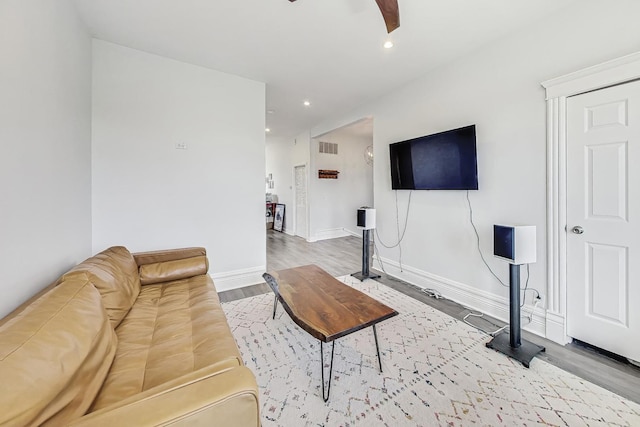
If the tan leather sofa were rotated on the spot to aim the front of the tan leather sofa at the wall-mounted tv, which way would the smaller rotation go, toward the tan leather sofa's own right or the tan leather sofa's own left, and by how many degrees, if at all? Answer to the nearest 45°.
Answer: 0° — it already faces it

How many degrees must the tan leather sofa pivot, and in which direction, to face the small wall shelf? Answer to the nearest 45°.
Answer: approximately 45° to its left

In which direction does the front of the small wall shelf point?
toward the camera

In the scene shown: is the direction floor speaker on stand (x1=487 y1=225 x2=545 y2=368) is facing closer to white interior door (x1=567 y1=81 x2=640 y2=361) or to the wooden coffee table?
the wooden coffee table

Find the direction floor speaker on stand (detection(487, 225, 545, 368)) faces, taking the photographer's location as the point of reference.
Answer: facing the viewer and to the left of the viewer

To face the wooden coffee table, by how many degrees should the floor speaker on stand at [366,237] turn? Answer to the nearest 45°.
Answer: approximately 45° to its left

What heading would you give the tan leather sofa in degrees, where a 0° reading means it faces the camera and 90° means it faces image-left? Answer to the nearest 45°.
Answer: approximately 270°

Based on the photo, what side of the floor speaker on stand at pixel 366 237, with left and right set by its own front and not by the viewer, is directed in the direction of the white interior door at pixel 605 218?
left

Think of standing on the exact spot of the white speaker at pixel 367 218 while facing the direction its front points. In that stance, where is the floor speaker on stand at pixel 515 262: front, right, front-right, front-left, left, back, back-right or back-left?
left

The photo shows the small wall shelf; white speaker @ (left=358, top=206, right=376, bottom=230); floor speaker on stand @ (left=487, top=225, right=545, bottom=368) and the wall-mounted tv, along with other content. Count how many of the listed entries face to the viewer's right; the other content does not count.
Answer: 0

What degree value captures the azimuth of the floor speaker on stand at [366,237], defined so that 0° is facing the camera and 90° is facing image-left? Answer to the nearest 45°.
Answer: approximately 45°

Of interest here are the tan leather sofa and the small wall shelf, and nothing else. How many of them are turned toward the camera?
1

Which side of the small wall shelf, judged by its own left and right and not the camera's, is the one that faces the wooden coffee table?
front

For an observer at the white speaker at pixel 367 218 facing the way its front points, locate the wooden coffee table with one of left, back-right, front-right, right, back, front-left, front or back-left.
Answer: front-left
